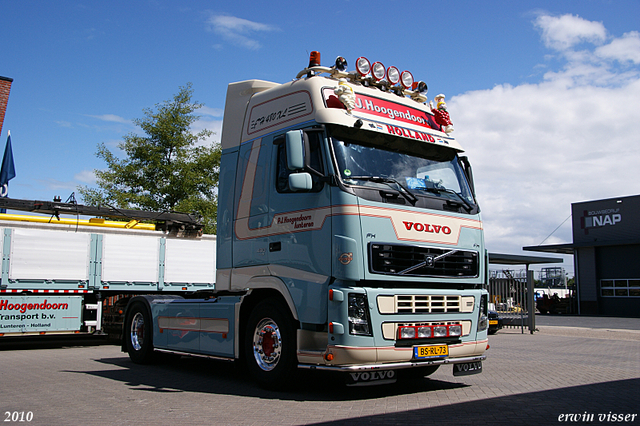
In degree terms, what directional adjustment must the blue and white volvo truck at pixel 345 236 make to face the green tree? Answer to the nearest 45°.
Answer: approximately 135° to its left

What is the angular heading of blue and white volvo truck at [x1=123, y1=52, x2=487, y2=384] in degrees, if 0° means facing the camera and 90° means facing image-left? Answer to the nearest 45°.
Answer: approximately 315°

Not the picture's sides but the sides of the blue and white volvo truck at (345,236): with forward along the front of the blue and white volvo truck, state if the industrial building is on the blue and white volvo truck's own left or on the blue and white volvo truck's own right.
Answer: on the blue and white volvo truck's own left

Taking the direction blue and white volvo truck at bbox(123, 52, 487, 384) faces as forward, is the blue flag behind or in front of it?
behind
